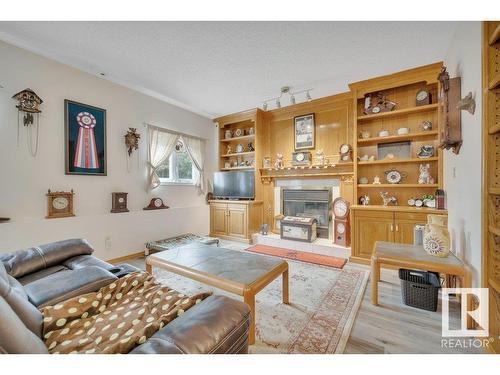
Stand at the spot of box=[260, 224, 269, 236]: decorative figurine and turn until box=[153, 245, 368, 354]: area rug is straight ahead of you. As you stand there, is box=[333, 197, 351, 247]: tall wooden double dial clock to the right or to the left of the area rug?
left

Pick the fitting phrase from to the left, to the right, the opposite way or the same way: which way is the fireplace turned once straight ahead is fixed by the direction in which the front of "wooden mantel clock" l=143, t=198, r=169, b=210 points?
to the right

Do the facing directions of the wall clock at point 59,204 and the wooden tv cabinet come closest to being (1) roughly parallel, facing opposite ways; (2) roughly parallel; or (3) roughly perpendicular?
roughly perpendicular

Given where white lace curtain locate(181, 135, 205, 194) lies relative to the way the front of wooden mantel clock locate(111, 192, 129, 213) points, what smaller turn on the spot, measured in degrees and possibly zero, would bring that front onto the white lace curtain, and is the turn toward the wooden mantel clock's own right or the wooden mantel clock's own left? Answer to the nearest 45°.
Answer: approximately 90° to the wooden mantel clock's own left

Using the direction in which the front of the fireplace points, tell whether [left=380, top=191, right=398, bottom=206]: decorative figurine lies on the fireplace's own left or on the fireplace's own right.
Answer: on the fireplace's own left

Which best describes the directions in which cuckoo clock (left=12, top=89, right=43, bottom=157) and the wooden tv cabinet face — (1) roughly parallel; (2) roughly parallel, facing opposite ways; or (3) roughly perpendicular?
roughly perpendicular

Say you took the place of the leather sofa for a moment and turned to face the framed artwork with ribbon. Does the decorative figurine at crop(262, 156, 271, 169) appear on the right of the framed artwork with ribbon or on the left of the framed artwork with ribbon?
right

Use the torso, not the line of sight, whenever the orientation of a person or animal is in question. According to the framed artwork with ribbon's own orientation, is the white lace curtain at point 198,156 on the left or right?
on its left

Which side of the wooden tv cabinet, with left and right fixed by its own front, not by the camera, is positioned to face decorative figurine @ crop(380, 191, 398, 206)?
left

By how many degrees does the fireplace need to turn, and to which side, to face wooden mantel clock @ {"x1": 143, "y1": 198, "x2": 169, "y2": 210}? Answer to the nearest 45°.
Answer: approximately 90° to its right

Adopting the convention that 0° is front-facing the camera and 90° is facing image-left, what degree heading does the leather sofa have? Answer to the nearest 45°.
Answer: approximately 225°

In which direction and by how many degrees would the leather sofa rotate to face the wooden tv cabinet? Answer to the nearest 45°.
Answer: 0° — it already faces it
